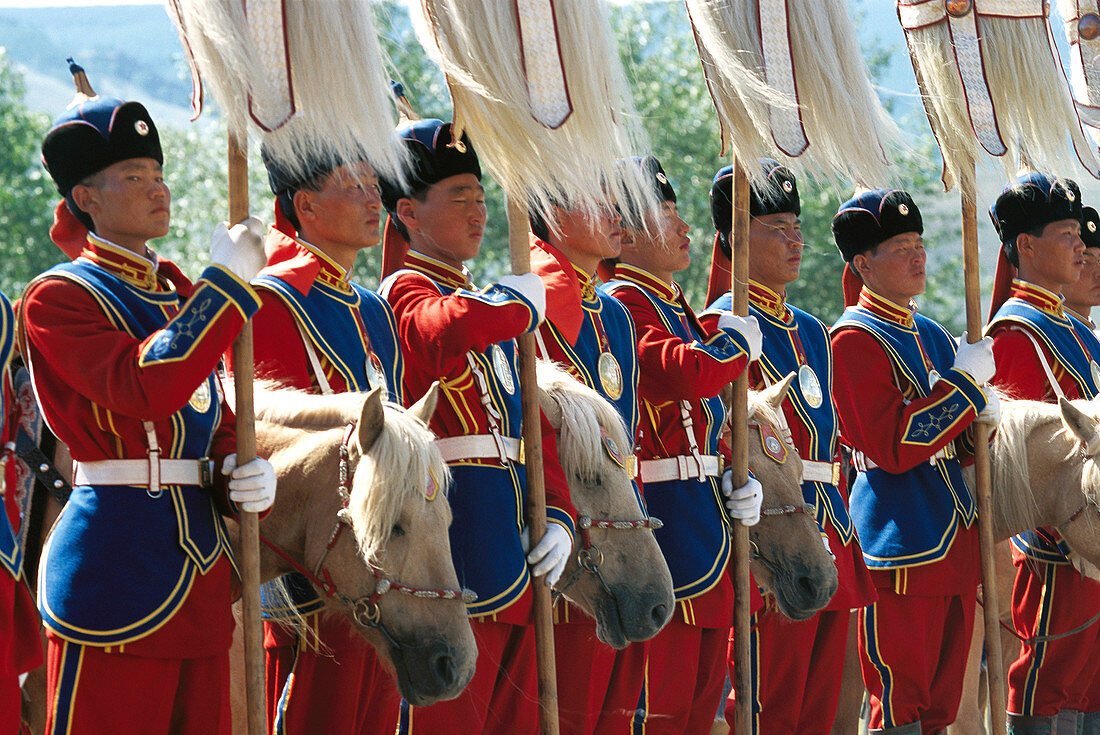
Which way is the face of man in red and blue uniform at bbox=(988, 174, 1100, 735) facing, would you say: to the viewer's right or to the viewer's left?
to the viewer's right

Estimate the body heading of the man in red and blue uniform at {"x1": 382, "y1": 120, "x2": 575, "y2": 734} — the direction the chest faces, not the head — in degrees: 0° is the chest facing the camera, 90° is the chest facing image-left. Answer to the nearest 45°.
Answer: approximately 315°

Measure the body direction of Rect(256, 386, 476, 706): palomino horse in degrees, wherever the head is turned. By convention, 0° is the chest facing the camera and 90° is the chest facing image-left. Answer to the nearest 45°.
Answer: approximately 315°

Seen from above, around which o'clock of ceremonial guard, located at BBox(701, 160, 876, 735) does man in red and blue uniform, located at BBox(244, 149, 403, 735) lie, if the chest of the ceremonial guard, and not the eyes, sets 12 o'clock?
The man in red and blue uniform is roughly at 3 o'clock from the ceremonial guard.

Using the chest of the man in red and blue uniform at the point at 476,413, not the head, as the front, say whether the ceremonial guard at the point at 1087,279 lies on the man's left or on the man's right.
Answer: on the man's left

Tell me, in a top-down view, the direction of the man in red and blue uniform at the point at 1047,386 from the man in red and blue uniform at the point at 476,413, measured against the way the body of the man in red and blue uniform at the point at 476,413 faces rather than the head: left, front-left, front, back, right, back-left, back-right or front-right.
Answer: left

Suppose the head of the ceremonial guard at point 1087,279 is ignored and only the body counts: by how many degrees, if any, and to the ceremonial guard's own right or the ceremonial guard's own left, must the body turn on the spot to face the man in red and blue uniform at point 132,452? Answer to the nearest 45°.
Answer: approximately 90° to the ceremonial guard's own right

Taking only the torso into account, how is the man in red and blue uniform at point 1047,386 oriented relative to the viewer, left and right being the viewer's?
facing the viewer and to the right of the viewer

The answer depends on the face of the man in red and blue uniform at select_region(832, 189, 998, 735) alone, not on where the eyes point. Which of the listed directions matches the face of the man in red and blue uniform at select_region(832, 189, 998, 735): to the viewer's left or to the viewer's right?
to the viewer's right

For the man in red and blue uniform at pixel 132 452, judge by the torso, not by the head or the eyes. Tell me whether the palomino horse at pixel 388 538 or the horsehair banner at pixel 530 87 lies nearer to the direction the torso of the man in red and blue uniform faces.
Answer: the palomino horse

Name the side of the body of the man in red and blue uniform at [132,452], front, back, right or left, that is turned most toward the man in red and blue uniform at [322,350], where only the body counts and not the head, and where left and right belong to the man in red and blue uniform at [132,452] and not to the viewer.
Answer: left

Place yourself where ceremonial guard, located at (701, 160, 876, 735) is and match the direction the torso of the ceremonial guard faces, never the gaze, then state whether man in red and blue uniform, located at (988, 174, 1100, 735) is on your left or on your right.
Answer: on your left

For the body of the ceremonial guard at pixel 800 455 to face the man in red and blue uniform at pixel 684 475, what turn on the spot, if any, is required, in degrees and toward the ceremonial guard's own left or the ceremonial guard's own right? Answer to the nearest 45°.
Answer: approximately 90° to the ceremonial guard's own right

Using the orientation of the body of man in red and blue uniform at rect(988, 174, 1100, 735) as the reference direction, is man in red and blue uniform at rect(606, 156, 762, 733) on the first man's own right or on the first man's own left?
on the first man's own right

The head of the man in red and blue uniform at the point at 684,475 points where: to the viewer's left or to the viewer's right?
to the viewer's right

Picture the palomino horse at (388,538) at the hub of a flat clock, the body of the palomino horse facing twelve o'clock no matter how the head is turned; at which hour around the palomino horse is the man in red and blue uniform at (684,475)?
The man in red and blue uniform is roughly at 9 o'clock from the palomino horse.
